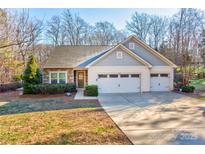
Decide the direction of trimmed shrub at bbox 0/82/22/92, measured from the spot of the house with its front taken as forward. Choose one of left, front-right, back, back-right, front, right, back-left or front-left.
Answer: right

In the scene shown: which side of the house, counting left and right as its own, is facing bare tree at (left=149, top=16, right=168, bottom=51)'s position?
back

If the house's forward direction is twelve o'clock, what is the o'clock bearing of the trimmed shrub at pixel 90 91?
The trimmed shrub is roughly at 1 o'clock from the house.

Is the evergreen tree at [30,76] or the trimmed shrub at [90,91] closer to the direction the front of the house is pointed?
the trimmed shrub

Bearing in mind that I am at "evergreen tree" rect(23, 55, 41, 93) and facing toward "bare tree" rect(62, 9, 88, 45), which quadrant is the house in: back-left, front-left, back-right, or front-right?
front-right

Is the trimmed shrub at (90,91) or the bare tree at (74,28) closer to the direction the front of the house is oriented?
the trimmed shrub

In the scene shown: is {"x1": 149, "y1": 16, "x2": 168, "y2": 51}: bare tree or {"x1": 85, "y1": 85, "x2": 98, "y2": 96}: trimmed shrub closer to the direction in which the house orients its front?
the trimmed shrub

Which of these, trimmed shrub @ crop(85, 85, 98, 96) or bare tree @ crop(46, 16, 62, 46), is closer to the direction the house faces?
the trimmed shrub

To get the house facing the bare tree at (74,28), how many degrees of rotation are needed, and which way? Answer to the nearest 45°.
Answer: approximately 180°

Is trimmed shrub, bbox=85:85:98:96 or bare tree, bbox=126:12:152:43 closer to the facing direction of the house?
the trimmed shrub

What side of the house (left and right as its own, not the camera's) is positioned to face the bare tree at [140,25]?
back

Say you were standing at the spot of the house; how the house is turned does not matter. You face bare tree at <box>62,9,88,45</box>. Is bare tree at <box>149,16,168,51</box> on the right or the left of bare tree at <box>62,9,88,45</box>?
right

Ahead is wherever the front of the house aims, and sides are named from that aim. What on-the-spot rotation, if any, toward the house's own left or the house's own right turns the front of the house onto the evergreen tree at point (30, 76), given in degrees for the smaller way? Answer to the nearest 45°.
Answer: approximately 90° to the house's own right

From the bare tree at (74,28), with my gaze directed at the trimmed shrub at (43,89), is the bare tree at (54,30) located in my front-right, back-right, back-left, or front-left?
front-right

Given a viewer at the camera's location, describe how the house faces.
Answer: facing the viewer
